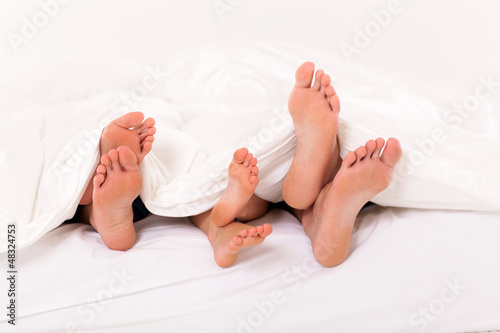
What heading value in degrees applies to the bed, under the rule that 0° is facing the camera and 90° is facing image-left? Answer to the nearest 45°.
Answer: approximately 0°
